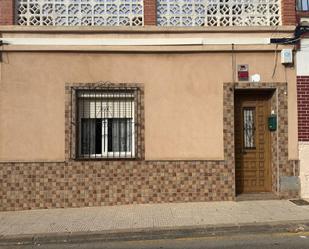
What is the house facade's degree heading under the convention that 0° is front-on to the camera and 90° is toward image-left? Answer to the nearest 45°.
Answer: approximately 0°

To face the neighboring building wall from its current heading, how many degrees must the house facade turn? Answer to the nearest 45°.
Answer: approximately 90° to its left
